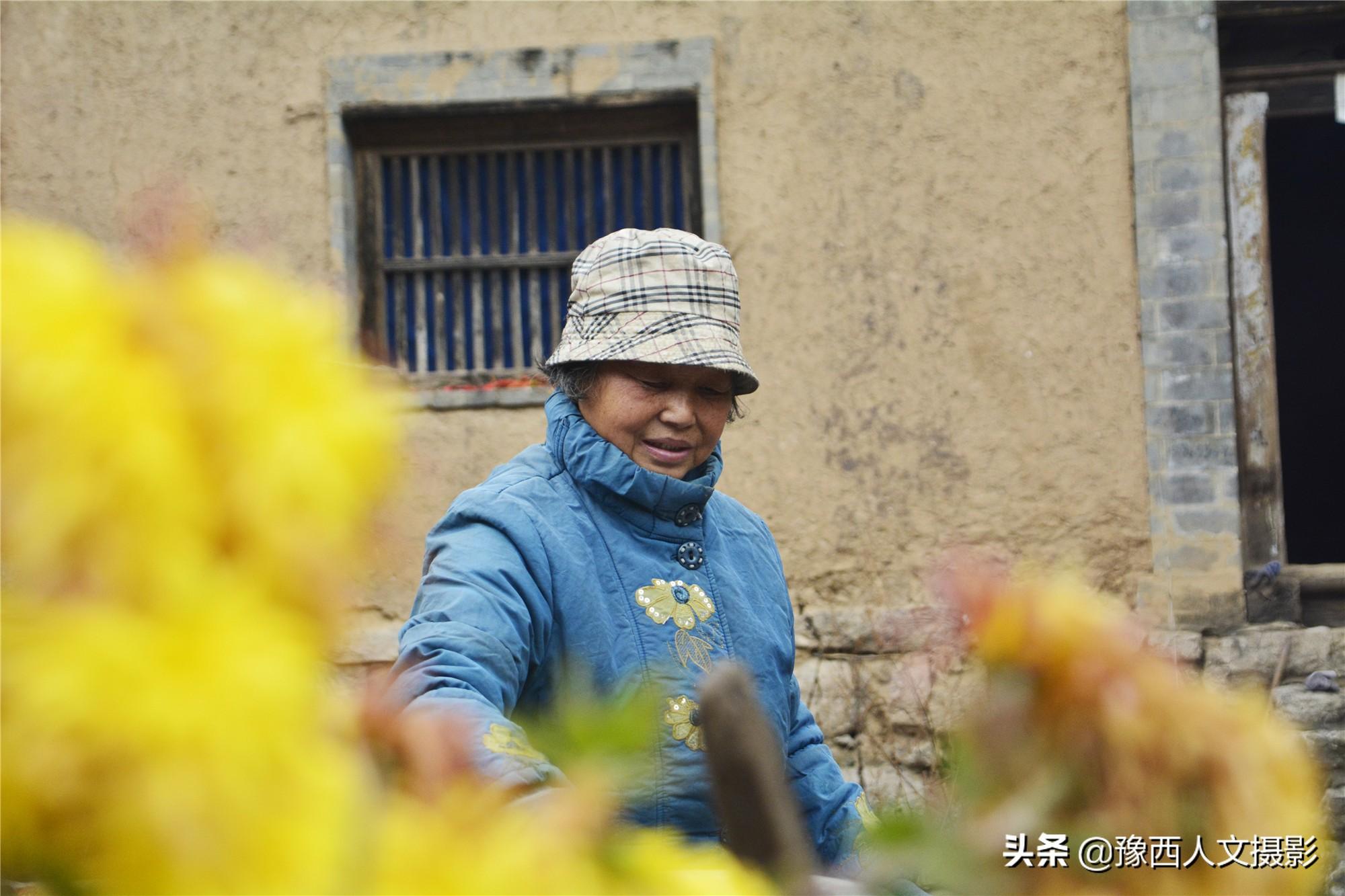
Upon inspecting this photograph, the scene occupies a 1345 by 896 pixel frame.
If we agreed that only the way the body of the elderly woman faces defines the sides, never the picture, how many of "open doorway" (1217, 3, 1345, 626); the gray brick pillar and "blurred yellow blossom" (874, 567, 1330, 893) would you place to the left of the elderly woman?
2

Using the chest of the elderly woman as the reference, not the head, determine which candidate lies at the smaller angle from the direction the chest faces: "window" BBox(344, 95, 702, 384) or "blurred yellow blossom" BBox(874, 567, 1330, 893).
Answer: the blurred yellow blossom

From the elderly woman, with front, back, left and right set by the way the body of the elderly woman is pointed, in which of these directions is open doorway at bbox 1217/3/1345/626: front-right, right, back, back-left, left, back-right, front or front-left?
left

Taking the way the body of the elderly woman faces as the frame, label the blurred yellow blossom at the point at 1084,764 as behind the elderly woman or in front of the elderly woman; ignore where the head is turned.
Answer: in front

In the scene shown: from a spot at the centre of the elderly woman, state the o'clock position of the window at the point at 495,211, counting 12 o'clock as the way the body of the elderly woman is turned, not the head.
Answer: The window is roughly at 7 o'clock from the elderly woman.

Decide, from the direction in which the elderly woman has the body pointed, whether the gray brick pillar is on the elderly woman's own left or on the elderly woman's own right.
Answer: on the elderly woman's own left

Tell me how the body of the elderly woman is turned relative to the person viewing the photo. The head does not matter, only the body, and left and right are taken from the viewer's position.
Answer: facing the viewer and to the right of the viewer

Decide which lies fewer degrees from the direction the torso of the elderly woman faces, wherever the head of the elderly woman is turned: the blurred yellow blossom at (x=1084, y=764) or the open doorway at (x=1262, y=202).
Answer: the blurred yellow blossom

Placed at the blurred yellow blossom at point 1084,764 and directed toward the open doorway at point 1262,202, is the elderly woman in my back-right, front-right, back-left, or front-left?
front-left
